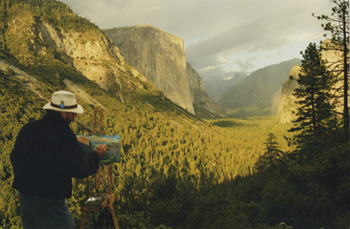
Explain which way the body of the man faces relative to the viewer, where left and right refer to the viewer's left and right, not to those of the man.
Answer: facing away from the viewer and to the right of the viewer
